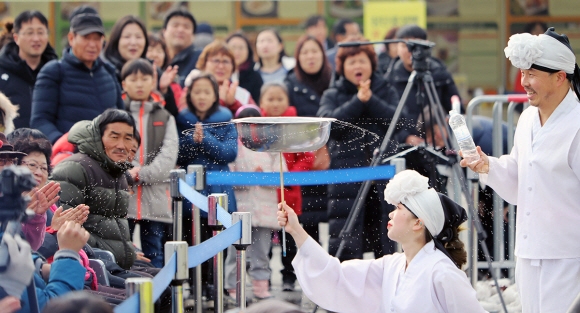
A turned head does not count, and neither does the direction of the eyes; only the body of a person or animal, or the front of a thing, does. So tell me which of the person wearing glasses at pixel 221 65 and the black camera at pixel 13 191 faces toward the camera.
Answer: the person wearing glasses

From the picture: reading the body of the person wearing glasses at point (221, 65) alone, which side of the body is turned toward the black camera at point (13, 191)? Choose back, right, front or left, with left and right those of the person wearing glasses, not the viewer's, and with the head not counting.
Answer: front

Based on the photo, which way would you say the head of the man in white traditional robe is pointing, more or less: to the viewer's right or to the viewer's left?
to the viewer's left

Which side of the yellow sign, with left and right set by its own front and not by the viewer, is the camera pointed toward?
front

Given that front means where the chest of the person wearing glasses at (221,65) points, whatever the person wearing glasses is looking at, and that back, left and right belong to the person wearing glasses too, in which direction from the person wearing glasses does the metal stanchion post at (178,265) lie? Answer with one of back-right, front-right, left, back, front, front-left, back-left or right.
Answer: front

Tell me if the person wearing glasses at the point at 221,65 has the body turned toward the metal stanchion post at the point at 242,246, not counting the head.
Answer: yes

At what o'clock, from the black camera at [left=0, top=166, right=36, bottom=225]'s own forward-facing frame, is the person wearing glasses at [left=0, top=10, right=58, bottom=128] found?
The person wearing glasses is roughly at 9 o'clock from the black camera.

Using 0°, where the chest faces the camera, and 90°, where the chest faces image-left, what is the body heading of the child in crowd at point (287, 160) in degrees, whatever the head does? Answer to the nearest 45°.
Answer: approximately 0°

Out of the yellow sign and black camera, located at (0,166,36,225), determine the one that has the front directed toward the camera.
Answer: the yellow sign

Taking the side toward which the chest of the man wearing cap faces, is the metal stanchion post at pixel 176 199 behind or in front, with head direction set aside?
in front

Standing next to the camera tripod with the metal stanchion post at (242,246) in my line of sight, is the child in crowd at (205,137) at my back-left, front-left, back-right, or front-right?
front-right

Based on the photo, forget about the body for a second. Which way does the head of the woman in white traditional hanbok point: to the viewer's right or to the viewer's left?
to the viewer's left

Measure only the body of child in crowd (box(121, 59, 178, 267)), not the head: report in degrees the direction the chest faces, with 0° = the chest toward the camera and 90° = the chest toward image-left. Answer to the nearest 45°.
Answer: approximately 45°
